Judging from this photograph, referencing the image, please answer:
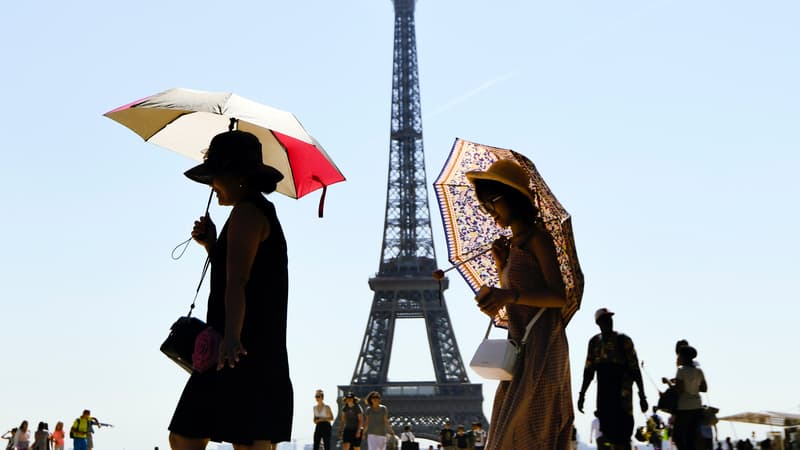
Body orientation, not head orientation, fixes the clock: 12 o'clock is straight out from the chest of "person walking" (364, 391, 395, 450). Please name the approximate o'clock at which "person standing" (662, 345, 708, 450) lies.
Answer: "person standing" (662, 345, 708, 450) is roughly at 11 o'clock from "person walking" (364, 391, 395, 450).

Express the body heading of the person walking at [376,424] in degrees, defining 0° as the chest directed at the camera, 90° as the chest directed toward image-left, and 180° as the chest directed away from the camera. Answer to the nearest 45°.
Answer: approximately 0°

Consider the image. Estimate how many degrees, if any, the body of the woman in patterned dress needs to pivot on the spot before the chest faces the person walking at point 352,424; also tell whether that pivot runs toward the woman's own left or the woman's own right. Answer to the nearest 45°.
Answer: approximately 90° to the woman's own right

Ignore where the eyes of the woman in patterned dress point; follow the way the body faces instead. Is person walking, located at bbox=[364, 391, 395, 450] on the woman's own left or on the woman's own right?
on the woman's own right

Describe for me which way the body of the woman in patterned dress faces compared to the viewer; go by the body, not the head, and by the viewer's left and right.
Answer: facing to the left of the viewer

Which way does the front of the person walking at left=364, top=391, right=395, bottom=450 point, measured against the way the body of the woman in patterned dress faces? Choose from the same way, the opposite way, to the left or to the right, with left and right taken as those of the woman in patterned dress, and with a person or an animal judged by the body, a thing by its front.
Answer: to the left

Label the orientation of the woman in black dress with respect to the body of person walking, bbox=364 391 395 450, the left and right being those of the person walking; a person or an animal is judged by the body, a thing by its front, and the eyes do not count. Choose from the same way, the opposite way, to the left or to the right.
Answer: to the right

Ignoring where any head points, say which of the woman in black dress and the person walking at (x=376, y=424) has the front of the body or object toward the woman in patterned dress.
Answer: the person walking

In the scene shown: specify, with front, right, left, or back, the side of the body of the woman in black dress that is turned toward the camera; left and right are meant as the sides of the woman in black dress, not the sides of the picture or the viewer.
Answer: left

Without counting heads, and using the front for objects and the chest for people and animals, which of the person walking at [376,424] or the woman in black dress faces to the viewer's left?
the woman in black dress

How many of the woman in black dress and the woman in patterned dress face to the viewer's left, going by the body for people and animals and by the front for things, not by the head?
2

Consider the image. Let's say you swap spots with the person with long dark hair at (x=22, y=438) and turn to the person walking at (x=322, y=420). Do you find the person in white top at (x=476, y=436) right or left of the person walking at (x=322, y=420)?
left

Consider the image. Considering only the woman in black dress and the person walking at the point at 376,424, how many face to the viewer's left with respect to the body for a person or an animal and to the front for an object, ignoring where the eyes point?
1

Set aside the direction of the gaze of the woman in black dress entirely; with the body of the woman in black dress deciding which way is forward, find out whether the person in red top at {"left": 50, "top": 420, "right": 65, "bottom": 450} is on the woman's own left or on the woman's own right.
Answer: on the woman's own right

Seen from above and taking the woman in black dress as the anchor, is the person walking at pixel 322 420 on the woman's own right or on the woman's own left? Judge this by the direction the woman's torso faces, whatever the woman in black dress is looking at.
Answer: on the woman's own right
